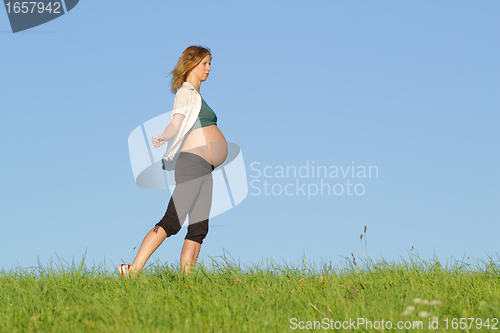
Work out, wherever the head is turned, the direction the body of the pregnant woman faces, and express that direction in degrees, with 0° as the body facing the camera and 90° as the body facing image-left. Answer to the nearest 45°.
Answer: approximately 270°

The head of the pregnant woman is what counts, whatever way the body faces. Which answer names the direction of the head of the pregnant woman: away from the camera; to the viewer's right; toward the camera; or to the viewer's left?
to the viewer's right
